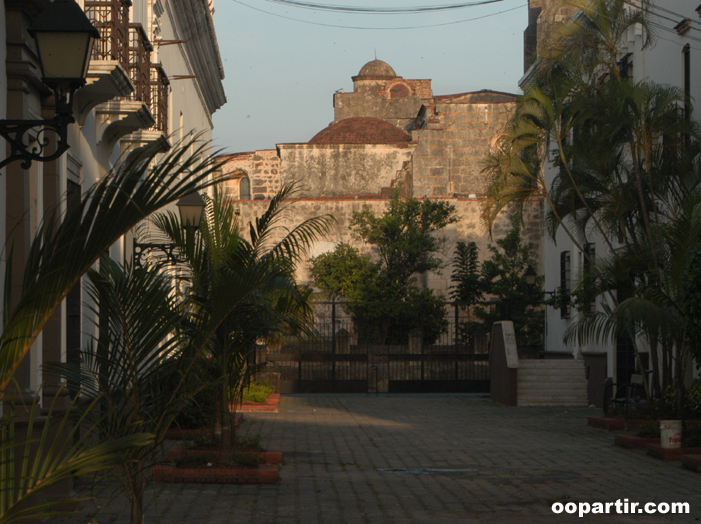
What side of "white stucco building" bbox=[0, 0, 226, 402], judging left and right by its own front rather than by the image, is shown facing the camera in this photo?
right

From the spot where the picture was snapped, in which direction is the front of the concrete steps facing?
facing the viewer

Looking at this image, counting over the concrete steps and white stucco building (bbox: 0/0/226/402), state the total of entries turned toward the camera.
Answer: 1

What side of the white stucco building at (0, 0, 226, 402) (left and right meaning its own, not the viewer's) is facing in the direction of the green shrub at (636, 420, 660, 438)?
front

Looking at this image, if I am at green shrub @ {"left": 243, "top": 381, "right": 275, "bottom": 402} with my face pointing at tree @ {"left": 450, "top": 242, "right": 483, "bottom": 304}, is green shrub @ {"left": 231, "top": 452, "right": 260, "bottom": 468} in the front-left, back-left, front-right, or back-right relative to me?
back-right

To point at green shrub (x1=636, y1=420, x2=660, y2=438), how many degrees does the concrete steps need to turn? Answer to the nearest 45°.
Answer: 0° — it already faces it

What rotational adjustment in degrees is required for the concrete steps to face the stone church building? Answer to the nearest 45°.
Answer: approximately 180°

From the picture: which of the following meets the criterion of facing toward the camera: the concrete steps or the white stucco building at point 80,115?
the concrete steps

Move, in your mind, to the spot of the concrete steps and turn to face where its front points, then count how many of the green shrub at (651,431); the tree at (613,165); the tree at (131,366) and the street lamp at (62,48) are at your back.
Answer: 0

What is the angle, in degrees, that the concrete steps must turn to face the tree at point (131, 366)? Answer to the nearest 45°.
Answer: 0° — it already faces it

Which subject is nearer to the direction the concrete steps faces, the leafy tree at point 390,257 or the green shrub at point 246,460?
the green shrub
